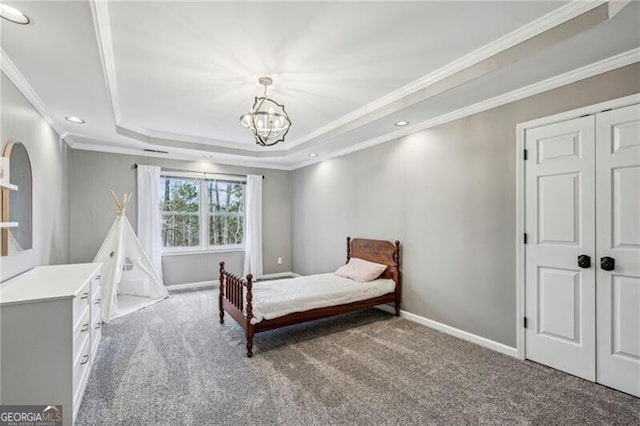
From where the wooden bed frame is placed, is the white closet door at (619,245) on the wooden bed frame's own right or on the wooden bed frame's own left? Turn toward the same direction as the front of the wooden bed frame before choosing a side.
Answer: on the wooden bed frame's own left

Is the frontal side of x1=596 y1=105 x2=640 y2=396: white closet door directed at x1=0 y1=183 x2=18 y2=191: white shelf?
yes

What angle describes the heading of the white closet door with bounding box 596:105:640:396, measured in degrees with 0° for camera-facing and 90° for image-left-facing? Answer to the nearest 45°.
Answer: approximately 45°

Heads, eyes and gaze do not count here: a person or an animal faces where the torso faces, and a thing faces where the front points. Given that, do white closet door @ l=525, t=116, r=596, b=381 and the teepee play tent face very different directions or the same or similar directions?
very different directions

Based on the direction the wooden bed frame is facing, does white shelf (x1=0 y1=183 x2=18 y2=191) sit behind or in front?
in front

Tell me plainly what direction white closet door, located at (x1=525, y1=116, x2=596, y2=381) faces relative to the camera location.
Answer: facing the viewer and to the left of the viewer

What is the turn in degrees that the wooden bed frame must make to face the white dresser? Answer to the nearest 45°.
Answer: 0° — it already faces it

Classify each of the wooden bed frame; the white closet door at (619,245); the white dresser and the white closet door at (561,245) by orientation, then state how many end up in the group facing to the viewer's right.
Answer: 1

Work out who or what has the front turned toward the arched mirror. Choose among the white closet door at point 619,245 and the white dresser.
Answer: the white closet door

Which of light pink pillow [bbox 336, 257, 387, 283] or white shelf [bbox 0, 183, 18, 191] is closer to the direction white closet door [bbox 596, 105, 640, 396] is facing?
the white shelf

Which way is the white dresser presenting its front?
to the viewer's right

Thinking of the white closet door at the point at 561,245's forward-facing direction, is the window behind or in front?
in front
